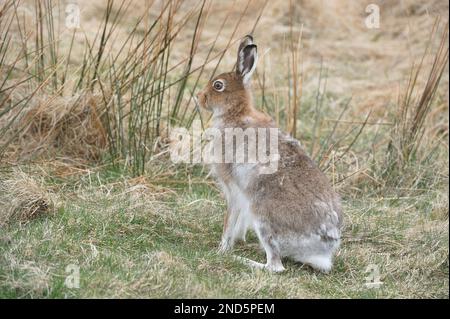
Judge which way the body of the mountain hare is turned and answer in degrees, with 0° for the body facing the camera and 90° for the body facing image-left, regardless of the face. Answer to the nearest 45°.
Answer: approximately 90°

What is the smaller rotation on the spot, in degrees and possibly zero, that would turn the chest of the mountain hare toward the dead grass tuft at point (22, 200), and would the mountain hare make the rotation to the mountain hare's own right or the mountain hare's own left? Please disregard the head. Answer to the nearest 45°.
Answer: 0° — it already faces it

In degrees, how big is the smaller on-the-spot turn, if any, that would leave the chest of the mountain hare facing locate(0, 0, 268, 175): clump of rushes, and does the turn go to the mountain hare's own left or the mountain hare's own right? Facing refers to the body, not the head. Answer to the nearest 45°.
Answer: approximately 45° to the mountain hare's own right

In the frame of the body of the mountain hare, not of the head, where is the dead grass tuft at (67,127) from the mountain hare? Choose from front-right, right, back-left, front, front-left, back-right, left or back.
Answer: front-right

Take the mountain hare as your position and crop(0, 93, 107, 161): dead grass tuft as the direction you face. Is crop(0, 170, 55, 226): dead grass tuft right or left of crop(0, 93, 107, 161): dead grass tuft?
left

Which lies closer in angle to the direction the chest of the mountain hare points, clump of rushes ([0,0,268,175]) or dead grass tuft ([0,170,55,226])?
the dead grass tuft
